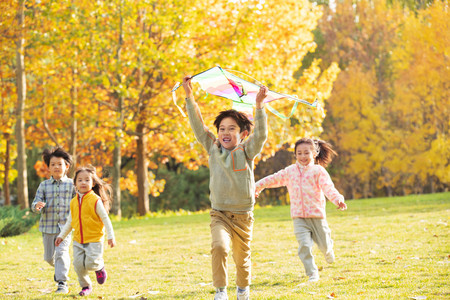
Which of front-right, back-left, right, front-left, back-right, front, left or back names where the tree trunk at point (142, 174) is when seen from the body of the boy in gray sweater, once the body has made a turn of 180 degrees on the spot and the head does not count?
front

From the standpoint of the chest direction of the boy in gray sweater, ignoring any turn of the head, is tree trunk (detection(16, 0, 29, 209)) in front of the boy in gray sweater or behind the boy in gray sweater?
behind

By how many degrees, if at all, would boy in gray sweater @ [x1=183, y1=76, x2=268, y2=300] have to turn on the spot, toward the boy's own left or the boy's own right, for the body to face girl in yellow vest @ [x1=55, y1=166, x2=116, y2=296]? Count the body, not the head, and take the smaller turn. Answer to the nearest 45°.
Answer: approximately 135° to the boy's own right

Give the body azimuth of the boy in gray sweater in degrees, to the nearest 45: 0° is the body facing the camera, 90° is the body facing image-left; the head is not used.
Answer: approximately 0°

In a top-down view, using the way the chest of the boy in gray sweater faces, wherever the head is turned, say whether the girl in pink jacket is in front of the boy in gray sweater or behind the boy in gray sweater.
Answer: behind
